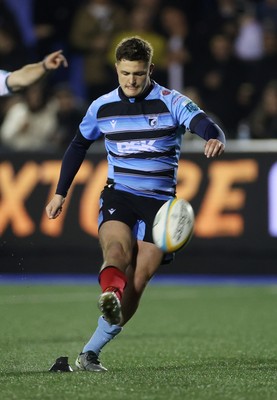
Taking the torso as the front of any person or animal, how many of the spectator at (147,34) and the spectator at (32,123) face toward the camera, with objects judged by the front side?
2

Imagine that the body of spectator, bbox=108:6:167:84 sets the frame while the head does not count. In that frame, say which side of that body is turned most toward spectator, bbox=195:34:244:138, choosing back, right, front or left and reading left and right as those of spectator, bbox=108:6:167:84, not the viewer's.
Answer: left

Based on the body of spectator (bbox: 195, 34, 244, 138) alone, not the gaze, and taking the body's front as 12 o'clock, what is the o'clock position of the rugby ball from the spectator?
The rugby ball is roughly at 12 o'clock from the spectator.

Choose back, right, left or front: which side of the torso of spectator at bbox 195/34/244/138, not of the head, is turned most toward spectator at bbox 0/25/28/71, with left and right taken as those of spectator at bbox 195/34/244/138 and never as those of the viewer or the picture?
right

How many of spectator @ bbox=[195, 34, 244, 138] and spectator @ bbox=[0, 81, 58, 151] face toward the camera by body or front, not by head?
2

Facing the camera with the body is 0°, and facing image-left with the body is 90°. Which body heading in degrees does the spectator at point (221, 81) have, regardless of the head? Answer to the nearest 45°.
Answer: approximately 0°

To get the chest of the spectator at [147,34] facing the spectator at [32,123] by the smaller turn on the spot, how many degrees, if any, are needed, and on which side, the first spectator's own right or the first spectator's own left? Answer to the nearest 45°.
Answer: approximately 45° to the first spectator's own right

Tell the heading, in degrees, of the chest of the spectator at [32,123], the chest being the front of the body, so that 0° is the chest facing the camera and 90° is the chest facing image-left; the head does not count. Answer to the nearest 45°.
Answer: approximately 0°

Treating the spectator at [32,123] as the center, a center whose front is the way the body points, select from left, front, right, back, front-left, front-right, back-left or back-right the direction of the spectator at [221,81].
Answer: left
